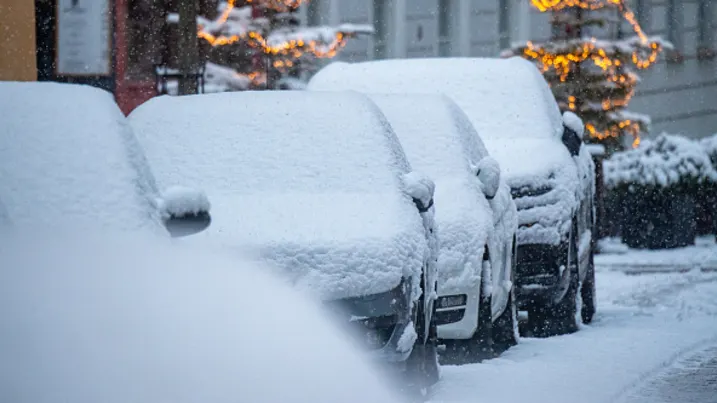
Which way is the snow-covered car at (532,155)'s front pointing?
toward the camera

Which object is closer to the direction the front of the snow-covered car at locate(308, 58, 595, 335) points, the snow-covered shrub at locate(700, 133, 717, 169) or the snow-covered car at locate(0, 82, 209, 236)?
the snow-covered car

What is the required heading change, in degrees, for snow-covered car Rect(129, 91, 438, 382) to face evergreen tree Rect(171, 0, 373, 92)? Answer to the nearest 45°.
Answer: approximately 180°

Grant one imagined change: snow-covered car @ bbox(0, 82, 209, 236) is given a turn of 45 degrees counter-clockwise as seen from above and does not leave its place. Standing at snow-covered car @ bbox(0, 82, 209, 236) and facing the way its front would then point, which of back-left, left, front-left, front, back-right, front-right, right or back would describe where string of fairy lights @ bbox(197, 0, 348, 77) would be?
back-left

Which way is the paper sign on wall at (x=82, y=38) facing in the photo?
toward the camera

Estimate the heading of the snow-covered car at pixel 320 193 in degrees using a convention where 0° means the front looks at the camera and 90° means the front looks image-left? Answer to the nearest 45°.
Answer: approximately 0°

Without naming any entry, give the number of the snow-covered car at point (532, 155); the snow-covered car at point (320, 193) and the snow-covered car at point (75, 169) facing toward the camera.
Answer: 3

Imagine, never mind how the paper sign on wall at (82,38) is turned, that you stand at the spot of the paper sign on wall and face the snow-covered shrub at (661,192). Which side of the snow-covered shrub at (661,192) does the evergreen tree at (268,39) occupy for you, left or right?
left

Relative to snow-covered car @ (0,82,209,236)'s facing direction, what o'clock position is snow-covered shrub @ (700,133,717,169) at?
The snow-covered shrub is roughly at 7 o'clock from the snow-covered car.

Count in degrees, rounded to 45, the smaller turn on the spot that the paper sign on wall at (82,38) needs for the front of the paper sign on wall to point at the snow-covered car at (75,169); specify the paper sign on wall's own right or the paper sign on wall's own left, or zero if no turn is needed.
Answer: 0° — it already faces it

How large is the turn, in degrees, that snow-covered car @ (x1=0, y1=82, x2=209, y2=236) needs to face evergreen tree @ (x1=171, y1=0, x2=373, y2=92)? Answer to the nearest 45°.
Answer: approximately 180°

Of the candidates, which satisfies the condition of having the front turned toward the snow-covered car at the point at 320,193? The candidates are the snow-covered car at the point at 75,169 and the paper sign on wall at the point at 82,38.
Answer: the paper sign on wall

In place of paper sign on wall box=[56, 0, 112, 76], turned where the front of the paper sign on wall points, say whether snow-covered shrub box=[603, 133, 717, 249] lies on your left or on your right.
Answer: on your left

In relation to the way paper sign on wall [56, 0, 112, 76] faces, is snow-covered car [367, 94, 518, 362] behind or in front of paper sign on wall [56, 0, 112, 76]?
in front

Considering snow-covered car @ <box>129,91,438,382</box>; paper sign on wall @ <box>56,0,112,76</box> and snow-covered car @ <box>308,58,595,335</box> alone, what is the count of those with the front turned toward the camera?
3

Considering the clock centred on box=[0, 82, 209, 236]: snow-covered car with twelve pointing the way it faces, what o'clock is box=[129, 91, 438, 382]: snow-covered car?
box=[129, 91, 438, 382]: snow-covered car is roughly at 7 o'clock from box=[0, 82, 209, 236]: snow-covered car.
